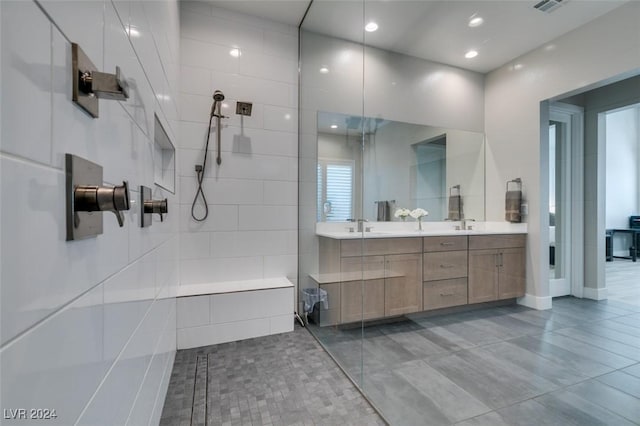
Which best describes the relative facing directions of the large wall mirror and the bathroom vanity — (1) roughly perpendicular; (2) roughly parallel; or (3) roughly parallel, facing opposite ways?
roughly parallel

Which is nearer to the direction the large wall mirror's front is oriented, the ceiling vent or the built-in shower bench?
the ceiling vent

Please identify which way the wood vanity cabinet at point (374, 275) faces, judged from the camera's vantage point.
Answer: facing the viewer and to the right of the viewer

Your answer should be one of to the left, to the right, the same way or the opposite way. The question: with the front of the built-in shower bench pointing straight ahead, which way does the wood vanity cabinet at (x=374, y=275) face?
the same way

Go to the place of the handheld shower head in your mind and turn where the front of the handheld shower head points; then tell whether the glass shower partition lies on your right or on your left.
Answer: on your left

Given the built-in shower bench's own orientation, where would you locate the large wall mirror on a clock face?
The large wall mirror is roughly at 9 o'clock from the built-in shower bench.

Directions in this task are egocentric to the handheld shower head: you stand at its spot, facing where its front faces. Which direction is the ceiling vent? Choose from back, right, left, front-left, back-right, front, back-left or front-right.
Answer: front-left

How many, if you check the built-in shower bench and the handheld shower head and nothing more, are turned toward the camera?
2

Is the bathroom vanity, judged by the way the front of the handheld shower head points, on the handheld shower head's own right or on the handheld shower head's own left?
on the handheld shower head's own left

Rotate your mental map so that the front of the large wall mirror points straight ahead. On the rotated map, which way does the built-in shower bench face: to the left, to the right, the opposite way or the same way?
the same way

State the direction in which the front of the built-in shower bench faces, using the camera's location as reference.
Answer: facing the viewer

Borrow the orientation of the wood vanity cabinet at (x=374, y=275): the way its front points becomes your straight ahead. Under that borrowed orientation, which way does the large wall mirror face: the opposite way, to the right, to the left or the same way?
the same way
